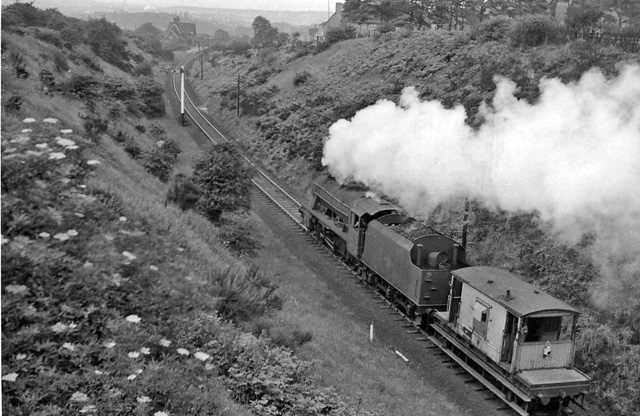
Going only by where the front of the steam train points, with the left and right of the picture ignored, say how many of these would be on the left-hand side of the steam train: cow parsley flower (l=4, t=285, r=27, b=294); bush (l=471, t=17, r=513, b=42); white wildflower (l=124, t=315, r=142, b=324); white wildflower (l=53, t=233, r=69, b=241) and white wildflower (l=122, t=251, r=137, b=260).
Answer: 4

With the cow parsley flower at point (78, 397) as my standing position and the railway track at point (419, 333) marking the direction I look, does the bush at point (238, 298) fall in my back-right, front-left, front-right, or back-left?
front-left

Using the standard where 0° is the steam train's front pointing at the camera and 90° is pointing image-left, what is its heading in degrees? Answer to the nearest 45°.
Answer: approximately 135°

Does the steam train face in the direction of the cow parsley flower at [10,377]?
no

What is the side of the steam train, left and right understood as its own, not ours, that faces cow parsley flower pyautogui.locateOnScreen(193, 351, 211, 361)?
left

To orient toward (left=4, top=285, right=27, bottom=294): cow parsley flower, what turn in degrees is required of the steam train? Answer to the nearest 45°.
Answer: approximately 90° to its left

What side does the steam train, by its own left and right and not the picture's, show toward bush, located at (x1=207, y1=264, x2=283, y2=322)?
left

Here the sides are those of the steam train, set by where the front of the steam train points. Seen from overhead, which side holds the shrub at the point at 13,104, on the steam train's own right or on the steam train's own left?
on the steam train's own left

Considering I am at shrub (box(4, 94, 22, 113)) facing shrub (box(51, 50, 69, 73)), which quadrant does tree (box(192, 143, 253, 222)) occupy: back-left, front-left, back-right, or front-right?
front-right

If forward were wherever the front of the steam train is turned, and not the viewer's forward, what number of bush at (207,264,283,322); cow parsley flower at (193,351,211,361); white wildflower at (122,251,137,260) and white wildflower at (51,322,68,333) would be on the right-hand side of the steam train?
0

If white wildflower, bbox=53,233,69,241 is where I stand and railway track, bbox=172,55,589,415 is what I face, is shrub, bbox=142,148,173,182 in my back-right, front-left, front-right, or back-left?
front-left

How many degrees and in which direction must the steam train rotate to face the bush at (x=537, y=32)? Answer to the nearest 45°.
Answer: approximately 45° to its right

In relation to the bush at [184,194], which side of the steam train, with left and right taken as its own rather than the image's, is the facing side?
front

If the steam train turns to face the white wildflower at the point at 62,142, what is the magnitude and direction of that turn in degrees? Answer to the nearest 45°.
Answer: approximately 90° to its left

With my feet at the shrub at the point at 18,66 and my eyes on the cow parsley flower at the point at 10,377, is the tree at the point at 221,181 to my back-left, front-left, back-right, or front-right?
front-left
